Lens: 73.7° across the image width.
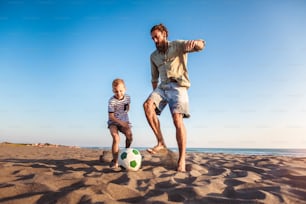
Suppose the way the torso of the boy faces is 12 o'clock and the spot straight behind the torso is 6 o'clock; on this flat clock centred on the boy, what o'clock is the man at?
The man is roughly at 10 o'clock from the boy.

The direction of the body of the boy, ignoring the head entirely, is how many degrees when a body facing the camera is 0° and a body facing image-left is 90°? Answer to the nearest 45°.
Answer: approximately 0°

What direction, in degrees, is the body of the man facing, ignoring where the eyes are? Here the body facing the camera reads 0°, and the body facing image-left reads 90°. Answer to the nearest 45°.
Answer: approximately 45°

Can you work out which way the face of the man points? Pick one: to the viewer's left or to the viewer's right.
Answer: to the viewer's left
